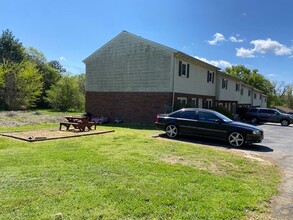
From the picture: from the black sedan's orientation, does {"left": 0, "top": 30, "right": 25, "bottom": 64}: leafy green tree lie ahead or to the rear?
to the rear

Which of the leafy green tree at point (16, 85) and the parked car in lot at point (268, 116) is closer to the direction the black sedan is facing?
the parked car in lot

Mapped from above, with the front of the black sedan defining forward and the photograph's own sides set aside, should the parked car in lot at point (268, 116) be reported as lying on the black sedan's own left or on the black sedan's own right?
on the black sedan's own left

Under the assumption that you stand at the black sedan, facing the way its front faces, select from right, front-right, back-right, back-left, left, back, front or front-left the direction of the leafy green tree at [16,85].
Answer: back-left

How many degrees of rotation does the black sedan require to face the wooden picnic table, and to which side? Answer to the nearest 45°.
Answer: approximately 180°

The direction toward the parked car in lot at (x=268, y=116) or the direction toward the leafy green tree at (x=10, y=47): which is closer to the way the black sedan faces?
the parked car in lot

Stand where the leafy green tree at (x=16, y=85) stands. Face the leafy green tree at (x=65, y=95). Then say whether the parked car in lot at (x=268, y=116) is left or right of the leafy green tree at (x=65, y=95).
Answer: right

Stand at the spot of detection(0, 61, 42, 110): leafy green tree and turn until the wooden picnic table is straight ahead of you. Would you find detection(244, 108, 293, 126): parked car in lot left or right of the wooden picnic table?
left

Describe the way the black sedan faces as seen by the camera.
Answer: facing to the right of the viewer

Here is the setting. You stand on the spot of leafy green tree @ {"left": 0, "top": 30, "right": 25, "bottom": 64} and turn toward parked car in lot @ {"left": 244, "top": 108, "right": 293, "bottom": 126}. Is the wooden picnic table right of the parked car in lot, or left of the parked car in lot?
right

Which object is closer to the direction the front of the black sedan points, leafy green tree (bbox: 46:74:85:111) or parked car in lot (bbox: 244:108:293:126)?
the parked car in lot
